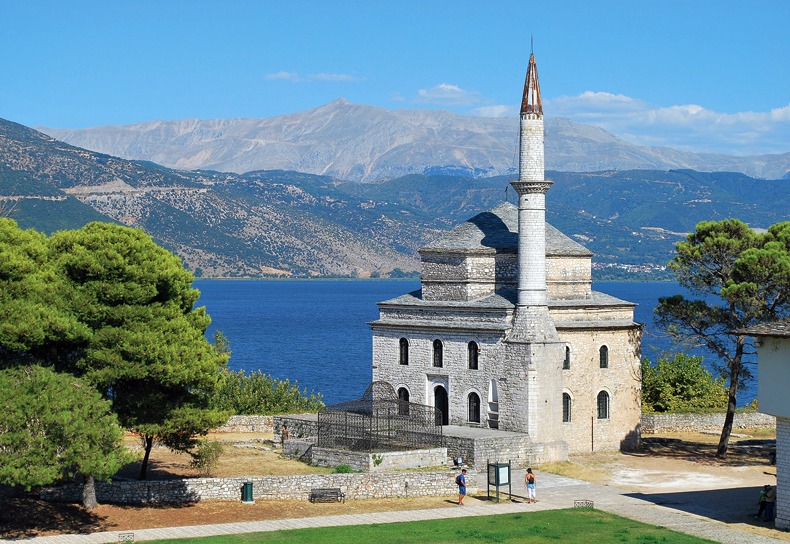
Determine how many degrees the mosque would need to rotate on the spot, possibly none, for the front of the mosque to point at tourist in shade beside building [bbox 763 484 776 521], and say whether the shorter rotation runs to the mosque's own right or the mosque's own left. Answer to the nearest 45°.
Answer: approximately 90° to the mosque's own left

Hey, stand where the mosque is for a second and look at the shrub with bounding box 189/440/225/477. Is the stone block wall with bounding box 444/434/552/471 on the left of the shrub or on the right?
left

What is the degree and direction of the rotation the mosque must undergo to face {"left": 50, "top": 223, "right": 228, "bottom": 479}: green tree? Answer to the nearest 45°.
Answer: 0° — it already faces it
